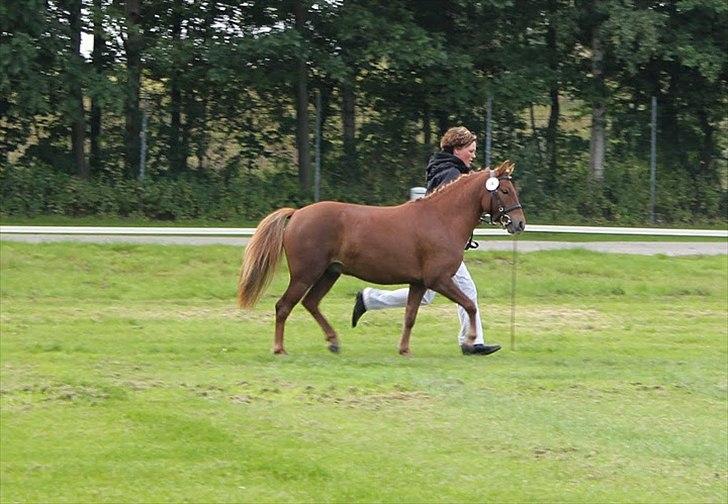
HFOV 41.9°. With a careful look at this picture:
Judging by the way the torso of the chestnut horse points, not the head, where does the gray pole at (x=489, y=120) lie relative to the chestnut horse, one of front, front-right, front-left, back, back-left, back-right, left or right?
left

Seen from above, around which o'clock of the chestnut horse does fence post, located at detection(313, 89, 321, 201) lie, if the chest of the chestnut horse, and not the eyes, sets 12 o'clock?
The fence post is roughly at 9 o'clock from the chestnut horse.

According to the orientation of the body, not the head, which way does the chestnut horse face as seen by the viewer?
to the viewer's right
